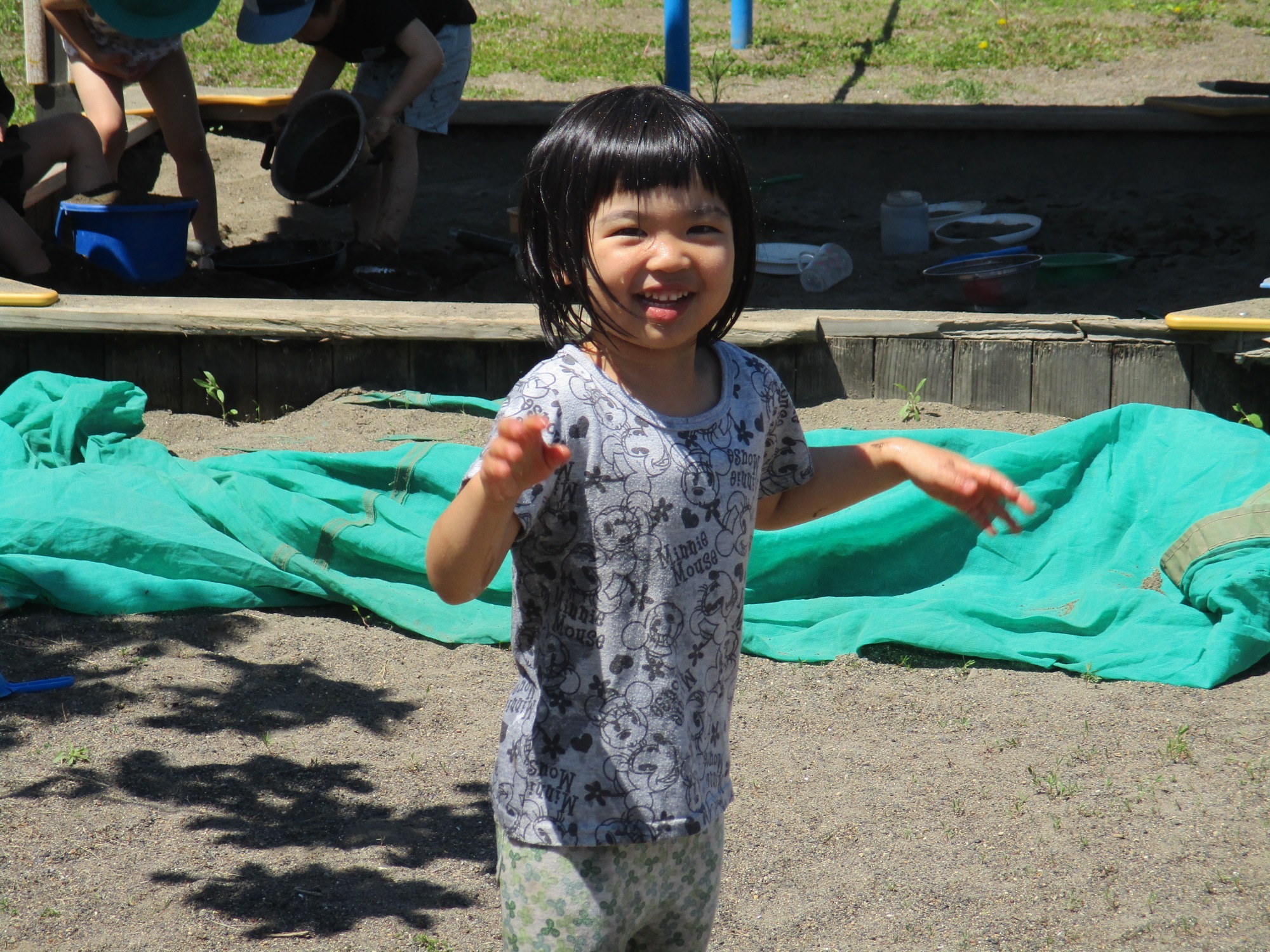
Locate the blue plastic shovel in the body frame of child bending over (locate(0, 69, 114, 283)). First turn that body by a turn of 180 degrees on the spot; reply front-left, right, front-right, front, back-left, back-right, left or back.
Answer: left

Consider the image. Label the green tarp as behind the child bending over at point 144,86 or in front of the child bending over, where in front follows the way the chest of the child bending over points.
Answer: in front

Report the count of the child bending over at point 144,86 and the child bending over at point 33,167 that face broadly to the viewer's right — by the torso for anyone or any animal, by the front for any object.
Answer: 1

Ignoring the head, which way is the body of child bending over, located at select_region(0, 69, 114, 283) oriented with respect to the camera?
to the viewer's right

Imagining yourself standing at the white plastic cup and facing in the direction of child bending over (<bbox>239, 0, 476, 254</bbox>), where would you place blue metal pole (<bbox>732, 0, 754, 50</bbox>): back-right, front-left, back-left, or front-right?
front-right

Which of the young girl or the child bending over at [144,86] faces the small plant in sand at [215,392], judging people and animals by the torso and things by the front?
the child bending over

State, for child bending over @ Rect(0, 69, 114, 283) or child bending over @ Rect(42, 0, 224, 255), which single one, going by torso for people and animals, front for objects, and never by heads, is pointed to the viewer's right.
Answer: child bending over @ Rect(0, 69, 114, 283)

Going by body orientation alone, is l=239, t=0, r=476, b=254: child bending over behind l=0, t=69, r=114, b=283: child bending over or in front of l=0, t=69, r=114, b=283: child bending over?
in front

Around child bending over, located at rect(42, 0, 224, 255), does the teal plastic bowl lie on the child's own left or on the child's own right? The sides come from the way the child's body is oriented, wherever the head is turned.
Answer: on the child's own left
